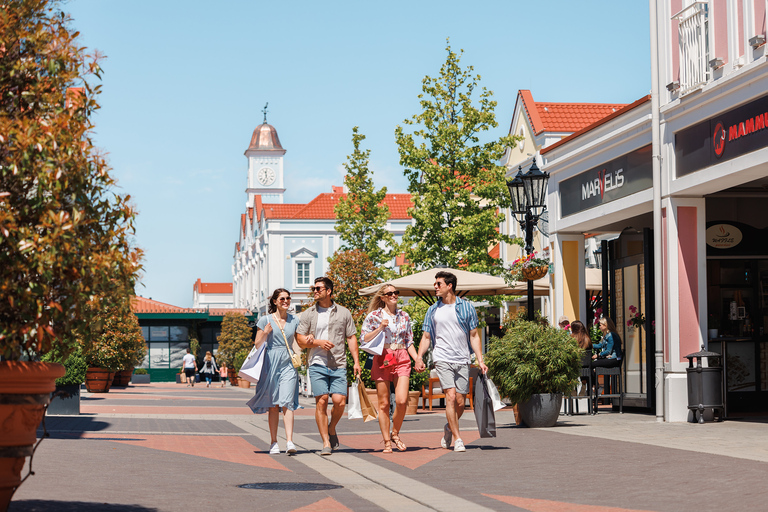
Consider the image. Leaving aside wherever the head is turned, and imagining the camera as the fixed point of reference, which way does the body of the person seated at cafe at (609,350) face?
to the viewer's left

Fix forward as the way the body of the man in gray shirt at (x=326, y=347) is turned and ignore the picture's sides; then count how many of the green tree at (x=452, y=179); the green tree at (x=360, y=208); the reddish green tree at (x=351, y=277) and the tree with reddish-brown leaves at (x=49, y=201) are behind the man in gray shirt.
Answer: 3

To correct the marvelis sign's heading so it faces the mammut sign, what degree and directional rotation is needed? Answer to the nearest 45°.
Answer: approximately 45° to its left

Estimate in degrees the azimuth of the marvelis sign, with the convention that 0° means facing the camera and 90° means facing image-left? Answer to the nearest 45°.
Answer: approximately 45°

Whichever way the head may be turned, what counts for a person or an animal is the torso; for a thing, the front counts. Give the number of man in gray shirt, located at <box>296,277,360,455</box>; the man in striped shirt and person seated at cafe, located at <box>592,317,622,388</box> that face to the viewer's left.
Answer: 1

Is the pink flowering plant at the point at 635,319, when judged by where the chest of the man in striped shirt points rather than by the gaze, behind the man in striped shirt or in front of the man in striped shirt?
behind

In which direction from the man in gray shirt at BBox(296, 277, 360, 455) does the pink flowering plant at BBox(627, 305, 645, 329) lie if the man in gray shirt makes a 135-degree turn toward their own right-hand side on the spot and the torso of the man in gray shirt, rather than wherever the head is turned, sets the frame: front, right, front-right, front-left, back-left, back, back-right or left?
right

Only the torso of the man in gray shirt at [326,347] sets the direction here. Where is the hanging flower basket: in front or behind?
behind

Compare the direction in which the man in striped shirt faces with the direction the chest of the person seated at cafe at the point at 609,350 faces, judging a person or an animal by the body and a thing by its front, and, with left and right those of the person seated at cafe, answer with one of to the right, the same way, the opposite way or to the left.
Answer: to the left

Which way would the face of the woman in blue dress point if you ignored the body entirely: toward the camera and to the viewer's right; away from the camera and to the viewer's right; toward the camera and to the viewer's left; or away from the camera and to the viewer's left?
toward the camera and to the viewer's right
